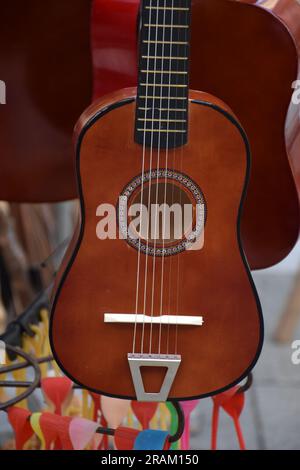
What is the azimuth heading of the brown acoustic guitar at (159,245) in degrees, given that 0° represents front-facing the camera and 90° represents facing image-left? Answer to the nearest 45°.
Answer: approximately 0°
